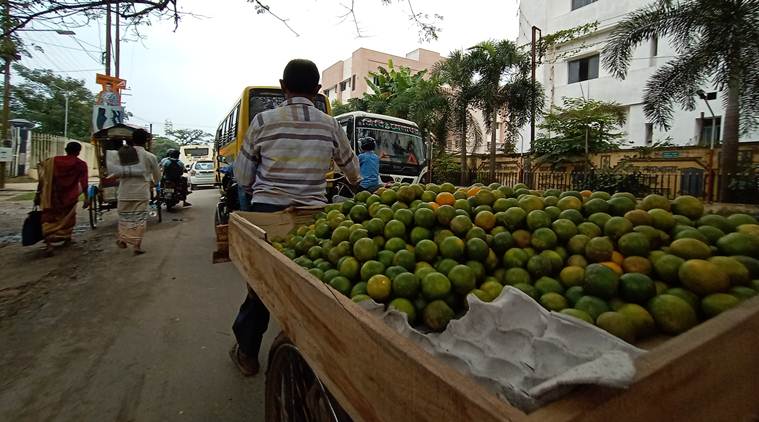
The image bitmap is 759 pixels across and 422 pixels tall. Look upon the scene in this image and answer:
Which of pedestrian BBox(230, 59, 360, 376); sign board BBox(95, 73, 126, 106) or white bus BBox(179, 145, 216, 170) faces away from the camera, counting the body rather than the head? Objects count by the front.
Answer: the pedestrian

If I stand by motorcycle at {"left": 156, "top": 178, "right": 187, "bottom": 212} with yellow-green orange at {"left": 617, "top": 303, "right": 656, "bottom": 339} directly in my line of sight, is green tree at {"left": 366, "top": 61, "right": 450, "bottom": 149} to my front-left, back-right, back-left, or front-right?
back-left

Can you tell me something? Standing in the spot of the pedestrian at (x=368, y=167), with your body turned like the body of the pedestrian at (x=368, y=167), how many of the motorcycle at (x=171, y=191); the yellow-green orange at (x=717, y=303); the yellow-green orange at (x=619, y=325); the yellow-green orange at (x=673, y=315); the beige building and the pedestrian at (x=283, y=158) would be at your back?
4

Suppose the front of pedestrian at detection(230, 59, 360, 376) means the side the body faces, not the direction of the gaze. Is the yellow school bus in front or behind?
in front

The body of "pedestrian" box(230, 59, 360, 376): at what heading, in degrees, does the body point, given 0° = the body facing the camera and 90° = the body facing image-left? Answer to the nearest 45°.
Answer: approximately 180°

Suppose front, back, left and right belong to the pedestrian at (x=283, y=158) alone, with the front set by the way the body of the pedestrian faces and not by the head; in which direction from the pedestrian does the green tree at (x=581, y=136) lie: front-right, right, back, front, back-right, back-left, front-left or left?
front-right

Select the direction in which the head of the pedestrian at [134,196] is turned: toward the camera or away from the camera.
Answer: away from the camera

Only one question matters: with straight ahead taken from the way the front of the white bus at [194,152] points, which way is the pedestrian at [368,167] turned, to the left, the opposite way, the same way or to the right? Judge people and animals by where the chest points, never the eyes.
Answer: the opposite way

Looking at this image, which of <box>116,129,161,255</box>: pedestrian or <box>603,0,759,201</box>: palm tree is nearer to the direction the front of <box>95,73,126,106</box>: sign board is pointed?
the pedestrian

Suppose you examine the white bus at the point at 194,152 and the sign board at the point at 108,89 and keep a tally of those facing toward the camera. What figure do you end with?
2

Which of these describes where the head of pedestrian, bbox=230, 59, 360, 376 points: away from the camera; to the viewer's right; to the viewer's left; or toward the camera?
away from the camera

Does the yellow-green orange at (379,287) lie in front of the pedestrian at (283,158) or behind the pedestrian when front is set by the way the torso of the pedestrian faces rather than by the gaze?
behind

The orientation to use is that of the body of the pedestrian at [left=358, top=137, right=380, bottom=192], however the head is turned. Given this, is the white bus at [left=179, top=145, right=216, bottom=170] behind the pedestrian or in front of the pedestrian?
in front

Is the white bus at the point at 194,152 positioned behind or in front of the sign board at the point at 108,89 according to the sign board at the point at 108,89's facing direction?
behind

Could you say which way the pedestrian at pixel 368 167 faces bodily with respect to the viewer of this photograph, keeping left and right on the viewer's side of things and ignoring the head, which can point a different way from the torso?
facing away from the viewer
